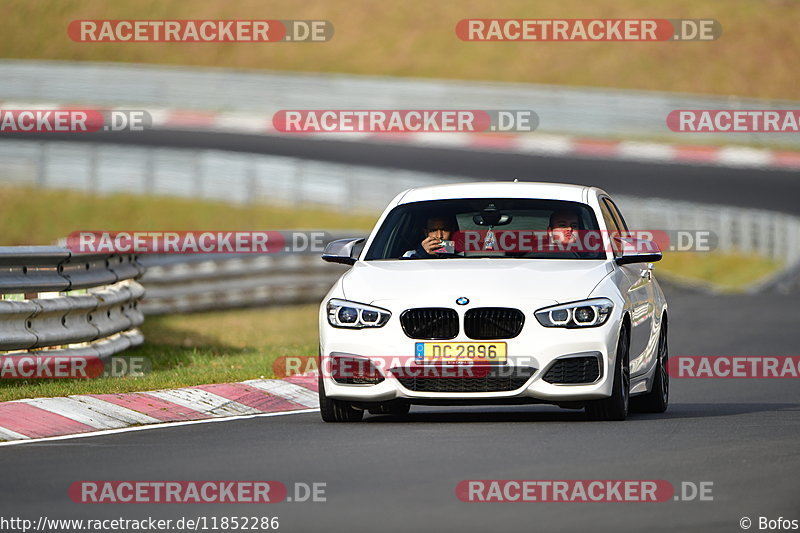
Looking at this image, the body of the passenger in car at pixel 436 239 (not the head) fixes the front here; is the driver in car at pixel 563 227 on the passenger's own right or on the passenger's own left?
on the passenger's own left

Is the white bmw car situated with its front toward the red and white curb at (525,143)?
no

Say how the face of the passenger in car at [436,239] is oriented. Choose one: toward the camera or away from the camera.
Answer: toward the camera

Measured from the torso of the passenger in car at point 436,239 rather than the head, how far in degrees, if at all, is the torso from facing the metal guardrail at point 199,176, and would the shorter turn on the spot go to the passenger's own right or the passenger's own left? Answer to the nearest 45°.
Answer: approximately 180°

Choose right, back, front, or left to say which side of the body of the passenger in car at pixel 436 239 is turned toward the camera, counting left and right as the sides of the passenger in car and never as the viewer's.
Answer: front

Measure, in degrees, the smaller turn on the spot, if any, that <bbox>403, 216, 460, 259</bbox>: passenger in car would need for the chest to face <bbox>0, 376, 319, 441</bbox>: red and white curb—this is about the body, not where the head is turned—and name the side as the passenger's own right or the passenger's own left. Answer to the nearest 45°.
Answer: approximately 90° to the passenger's own right

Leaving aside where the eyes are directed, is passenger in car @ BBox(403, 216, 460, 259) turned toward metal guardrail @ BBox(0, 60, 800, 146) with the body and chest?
no

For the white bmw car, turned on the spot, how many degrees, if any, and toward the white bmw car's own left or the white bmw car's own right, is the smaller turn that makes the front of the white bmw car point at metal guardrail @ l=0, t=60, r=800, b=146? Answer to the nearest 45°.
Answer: approximately 180°

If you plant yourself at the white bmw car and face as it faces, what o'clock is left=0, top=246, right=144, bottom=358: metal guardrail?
The metal guardrail is roughly at 4 o'clock from the white bmw car.

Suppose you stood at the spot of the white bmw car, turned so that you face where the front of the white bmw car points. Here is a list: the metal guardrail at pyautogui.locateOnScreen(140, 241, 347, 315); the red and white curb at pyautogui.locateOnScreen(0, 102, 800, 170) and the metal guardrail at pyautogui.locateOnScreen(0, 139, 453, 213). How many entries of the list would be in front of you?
0

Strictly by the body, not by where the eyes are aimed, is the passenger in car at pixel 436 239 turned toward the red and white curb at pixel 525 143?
no

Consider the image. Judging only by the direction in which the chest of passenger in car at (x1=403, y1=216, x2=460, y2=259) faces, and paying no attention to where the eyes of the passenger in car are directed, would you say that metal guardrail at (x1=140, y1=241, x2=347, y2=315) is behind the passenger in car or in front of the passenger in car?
behind

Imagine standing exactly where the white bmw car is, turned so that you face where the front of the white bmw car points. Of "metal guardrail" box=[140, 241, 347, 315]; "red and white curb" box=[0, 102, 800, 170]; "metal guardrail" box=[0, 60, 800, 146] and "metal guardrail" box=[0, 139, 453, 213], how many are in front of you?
0

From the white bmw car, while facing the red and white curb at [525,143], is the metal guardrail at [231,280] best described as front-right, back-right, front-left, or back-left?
front-left

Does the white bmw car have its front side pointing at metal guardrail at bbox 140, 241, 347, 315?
no

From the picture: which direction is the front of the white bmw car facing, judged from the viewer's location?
facing the viewer
